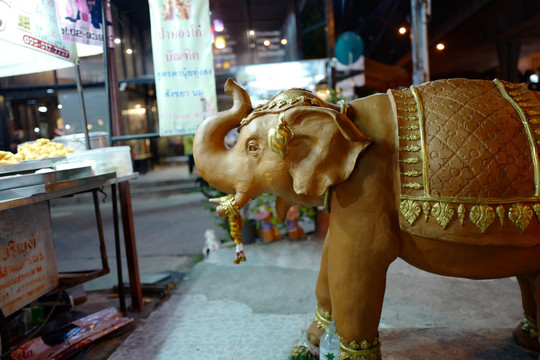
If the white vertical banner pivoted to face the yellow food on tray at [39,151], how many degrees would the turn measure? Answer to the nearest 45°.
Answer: approximately 90° to its right

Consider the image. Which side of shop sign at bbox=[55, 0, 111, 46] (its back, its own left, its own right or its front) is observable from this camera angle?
front

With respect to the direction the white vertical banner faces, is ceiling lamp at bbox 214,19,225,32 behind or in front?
behind

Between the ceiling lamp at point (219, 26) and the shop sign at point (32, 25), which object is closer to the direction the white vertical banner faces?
the shop sign

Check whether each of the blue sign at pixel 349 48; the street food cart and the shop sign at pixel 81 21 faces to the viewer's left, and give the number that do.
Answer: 0

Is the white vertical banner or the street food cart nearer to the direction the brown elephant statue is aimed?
the street food cart

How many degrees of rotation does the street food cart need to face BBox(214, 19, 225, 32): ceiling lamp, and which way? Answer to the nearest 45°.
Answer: approximately 90° to its left

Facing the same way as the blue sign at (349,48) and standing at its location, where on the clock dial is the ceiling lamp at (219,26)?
The ceiling lamp is roughly at 4 o'clock from the blue sign.

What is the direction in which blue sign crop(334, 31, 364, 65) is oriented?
toward the camera

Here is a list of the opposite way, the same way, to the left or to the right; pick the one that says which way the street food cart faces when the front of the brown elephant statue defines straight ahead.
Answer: the opposite way

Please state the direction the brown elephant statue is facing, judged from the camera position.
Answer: facing to the left of the viewer

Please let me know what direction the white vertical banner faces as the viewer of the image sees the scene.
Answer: facing the viewer

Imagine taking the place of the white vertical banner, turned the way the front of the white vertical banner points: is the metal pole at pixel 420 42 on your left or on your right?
on your left

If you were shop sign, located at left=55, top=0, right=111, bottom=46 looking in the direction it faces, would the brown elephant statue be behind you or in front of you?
in front

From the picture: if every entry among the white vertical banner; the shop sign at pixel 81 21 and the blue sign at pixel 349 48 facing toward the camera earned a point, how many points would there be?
3
